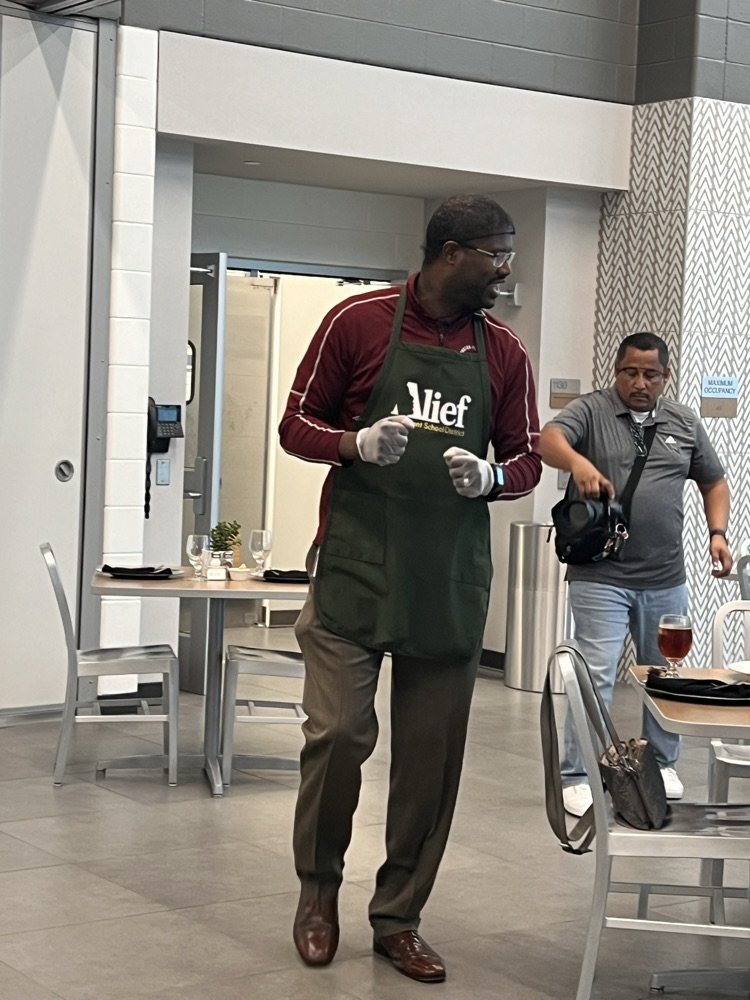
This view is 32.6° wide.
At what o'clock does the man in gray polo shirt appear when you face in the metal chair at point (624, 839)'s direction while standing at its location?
The man in gray polo shirt is roughly at 9 o'clock from the metal chair.

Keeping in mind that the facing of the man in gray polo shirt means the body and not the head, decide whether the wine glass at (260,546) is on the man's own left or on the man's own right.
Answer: on the man's own right

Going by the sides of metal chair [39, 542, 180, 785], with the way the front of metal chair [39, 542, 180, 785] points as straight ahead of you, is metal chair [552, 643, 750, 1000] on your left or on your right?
on your right

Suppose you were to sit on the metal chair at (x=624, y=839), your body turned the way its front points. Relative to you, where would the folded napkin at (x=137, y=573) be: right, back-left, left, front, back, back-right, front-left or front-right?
back-left

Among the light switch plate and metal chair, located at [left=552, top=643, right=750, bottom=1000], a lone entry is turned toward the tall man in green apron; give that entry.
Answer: the light switch plate

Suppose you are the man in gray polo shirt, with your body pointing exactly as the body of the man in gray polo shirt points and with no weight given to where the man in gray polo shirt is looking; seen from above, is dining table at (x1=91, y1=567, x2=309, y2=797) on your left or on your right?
on your right

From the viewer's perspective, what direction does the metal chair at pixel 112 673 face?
to the viewer's right

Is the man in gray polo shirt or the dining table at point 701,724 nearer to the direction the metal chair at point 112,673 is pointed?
the man in gray polo shirt
